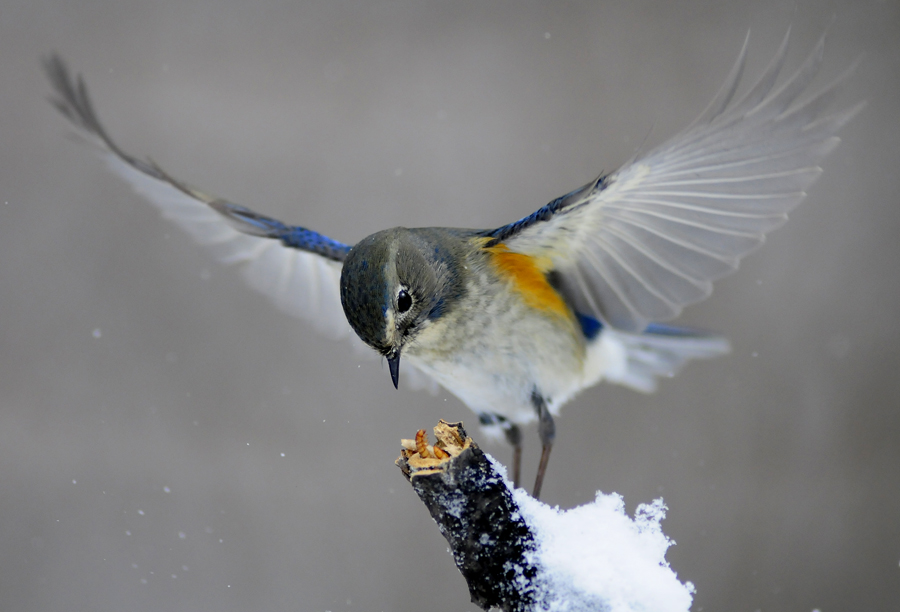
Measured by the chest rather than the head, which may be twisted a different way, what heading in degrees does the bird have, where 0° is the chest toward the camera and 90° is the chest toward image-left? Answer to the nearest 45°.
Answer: approximately 45°
